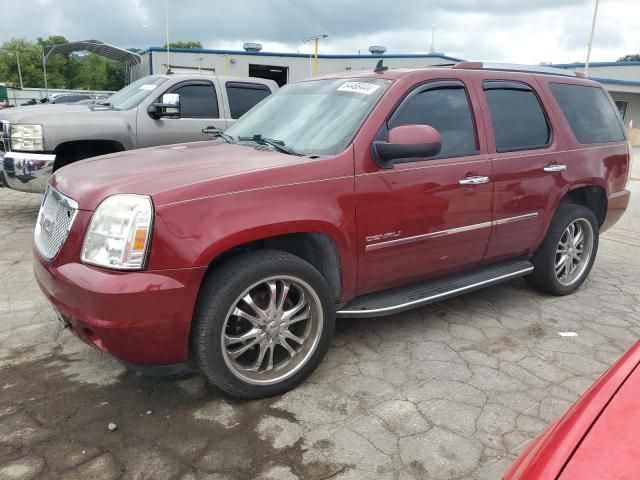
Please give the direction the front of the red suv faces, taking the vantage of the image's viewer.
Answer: facing the viewer and to the left of the viewer

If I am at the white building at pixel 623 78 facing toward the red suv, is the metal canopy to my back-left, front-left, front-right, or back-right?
front-right

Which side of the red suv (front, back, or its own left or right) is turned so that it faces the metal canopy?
right

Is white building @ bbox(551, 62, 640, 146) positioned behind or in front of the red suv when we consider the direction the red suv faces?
behind

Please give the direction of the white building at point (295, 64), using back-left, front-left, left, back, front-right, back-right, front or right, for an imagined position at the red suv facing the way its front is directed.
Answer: back-right
